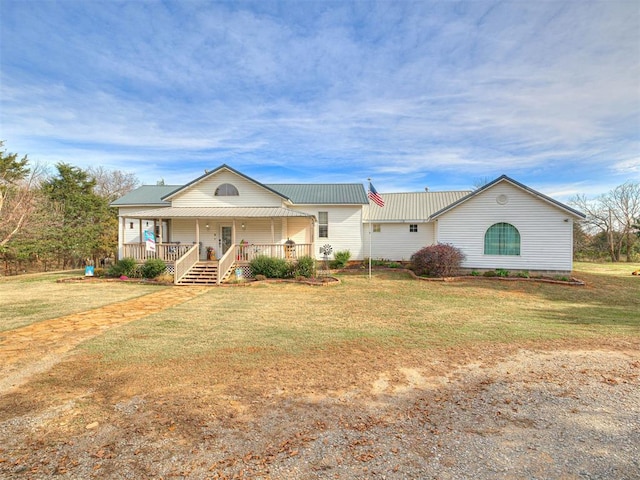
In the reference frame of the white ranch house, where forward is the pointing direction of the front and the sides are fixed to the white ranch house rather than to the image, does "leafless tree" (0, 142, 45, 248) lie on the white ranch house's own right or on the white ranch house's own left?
on the white ranch house's own right

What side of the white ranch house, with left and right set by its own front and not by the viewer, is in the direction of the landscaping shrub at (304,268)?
front

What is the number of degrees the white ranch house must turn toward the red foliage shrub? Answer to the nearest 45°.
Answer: approximately 45° to its left

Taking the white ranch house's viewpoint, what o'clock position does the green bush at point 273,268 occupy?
The green bush is roughly at 1 o'clock from the white ranch house.

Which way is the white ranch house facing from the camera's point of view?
toward the camera

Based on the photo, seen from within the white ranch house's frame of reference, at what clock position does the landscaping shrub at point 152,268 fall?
The landscaping shrub is roughly at 2 o'clock from the white ranch house.

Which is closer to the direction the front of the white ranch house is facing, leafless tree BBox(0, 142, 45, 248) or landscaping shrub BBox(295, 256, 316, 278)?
the landscaping shrub
